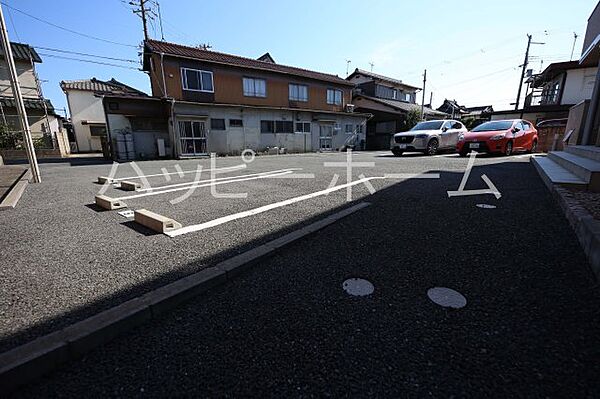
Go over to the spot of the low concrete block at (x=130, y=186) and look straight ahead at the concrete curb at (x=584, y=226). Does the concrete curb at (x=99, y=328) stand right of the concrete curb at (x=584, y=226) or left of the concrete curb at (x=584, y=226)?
right

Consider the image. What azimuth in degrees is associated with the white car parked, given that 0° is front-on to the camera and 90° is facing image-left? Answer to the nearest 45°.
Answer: approximately 45°

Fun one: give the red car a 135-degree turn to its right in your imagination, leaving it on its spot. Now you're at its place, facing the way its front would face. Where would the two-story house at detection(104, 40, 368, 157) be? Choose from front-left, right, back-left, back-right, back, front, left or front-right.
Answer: left

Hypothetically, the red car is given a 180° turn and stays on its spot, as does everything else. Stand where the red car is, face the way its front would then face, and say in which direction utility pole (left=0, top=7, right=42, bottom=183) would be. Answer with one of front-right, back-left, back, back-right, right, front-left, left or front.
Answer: back

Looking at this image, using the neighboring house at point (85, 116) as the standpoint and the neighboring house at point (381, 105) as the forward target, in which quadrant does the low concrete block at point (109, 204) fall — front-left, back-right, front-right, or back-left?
front-right

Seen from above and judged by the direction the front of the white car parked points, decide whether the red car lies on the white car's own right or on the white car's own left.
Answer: on the white car's own left

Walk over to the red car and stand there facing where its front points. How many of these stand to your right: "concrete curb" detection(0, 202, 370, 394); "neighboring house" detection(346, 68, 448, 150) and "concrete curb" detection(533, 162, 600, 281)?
1

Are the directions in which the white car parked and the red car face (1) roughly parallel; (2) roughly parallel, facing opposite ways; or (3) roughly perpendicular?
roughly parallel

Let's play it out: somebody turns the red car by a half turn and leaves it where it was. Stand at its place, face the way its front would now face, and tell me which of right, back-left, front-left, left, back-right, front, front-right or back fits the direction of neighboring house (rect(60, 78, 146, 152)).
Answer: back-left

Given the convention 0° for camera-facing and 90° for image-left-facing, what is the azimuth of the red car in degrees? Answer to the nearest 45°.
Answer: approximately 45°

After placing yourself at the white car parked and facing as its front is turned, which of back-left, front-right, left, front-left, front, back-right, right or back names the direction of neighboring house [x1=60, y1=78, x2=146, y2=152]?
front-right

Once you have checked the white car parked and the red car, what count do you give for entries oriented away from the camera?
0

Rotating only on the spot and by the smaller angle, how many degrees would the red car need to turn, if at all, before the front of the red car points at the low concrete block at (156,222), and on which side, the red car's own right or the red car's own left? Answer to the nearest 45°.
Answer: approximately 45° to the red car's own left

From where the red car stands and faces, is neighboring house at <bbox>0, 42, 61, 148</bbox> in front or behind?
in front
